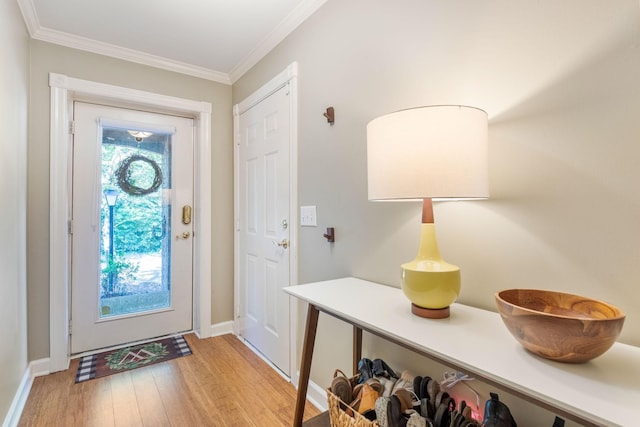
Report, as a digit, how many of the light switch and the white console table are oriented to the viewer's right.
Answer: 0

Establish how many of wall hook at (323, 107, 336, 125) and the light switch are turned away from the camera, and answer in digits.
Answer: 0

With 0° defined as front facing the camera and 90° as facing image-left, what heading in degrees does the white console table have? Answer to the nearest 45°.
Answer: approximately 45°

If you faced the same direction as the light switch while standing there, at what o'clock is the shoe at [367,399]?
The shoe is roughly at 10 o'clock from the light switch.

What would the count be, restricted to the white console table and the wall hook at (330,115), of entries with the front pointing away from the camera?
0

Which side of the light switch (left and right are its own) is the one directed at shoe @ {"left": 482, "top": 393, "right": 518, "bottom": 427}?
left

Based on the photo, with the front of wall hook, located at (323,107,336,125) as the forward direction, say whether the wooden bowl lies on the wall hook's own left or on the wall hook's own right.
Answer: on the wall hook's own left

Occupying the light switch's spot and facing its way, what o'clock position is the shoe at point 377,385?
The shoe is roughly at 10 o'clock from the light switch.

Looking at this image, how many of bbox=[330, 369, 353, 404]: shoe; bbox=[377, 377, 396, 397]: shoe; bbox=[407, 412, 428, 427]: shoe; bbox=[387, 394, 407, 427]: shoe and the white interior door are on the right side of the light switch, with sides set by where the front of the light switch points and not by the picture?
1

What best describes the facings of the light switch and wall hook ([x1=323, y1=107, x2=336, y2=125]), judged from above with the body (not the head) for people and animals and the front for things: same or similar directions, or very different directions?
same or similar directions

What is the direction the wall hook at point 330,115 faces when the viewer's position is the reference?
facing the viewer and to the left of the viewer

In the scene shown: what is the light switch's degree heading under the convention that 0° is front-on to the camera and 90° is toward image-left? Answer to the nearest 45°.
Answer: approximately 45°
